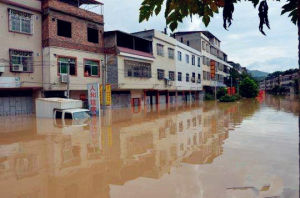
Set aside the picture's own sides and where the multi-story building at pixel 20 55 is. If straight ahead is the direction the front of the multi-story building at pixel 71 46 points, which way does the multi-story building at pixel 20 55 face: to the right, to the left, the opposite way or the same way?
the same way

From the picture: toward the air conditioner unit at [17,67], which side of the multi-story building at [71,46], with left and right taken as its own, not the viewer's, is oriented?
right

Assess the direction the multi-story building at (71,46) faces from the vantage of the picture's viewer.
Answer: facing the viewer and to the right of the viewer

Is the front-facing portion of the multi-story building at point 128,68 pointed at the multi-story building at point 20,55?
no

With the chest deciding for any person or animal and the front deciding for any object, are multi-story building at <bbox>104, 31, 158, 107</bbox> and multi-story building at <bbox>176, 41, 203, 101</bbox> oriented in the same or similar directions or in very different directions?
same or similar directions

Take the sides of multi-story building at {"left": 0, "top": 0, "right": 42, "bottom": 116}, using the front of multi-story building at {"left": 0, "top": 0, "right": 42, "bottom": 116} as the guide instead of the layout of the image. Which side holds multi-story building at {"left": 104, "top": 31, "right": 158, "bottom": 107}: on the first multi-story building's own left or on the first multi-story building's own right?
on the first multi-story building's own left

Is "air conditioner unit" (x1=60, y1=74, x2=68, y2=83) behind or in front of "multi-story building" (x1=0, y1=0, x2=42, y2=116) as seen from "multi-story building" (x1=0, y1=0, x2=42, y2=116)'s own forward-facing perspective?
in front

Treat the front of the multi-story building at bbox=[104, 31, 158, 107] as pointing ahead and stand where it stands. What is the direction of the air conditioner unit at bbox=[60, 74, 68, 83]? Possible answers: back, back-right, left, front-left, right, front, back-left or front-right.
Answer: right

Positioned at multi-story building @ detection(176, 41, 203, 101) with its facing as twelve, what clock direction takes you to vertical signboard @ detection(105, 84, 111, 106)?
The vertical signboard is roughly at 2 o'clock from the multi-story building.

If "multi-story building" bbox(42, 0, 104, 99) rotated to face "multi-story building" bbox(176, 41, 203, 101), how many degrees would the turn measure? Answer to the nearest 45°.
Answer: approximately 90° to its left

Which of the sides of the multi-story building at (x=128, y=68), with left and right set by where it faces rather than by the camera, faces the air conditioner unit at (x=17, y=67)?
right

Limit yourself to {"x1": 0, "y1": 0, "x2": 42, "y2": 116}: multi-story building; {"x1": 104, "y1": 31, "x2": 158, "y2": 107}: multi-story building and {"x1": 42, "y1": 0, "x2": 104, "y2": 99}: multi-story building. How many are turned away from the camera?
0

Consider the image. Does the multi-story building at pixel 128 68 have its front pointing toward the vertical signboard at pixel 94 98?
no

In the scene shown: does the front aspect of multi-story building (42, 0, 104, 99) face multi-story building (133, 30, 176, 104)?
no
